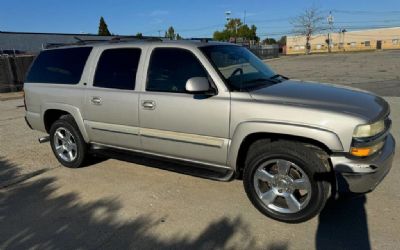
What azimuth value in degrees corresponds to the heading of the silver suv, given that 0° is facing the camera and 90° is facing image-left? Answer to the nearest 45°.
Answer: approximately 315°
